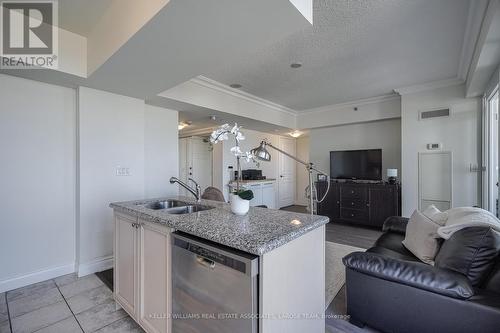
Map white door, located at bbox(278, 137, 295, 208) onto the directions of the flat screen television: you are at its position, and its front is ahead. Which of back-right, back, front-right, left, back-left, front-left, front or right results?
back-right

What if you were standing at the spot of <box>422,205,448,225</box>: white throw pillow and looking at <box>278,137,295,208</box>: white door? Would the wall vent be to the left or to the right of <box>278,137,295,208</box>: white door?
right

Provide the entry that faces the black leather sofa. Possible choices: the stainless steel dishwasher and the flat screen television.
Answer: the flat screen television

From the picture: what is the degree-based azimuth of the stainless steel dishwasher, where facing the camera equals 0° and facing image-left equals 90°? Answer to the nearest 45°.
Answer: approximately 45°

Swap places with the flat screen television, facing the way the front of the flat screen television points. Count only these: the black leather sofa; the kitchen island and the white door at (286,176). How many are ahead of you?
2

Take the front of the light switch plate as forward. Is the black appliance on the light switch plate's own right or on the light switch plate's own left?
on the light switch plate's own left
